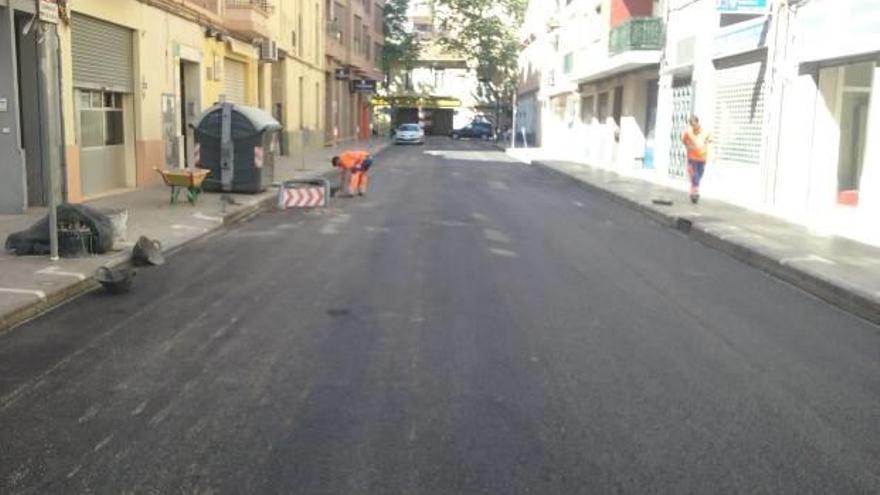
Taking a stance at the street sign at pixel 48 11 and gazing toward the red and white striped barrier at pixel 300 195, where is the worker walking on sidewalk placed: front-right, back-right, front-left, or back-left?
front-right

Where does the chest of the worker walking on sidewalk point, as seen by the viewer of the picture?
toward the camera

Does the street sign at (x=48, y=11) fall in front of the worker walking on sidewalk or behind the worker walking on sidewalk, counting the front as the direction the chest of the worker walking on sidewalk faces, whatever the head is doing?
in front

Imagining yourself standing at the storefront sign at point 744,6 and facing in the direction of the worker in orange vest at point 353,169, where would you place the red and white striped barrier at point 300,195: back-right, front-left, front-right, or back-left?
front-left

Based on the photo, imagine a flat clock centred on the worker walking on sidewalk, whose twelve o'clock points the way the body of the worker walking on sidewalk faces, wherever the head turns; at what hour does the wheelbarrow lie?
The wheelbarrow is roughly at 2 o'clock from the worker walking on sidewalk.

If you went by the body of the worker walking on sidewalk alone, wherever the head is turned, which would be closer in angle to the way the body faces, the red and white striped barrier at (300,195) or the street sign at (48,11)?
the street sign

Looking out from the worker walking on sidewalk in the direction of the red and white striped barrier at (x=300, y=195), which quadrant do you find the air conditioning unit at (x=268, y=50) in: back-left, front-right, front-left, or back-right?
front-right

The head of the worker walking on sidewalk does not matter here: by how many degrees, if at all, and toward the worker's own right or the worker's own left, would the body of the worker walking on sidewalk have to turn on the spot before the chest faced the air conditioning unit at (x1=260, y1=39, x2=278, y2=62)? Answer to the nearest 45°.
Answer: approximately 135° to the worker's own right

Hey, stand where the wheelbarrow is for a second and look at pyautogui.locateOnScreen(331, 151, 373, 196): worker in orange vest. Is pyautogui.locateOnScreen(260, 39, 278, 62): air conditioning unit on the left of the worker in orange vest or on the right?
left

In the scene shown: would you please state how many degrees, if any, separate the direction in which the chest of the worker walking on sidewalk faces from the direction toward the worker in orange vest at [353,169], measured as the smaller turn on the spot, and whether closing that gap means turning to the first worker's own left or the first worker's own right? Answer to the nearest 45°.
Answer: approximately 90° to the first worker's own right

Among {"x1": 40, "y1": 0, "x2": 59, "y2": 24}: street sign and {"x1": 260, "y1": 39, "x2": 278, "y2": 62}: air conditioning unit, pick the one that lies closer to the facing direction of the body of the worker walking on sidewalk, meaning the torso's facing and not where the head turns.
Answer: the street sign

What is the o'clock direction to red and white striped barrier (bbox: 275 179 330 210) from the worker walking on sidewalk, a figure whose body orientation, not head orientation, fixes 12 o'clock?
The red and white striped barrier is roughly at 2 o'clock from the worker walking on sidewalk.

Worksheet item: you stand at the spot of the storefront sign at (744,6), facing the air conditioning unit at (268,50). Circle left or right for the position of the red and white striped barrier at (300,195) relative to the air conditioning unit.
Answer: left

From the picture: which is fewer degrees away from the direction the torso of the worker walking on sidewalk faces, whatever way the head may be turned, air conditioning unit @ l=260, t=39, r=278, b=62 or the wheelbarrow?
the wheelbarrow
